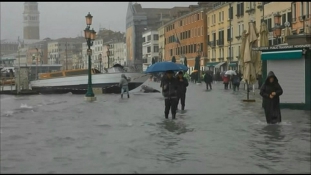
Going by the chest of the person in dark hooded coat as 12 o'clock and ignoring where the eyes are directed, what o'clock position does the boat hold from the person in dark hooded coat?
The boat is roughly at 5 o'clock from the person in dark hooded coat.

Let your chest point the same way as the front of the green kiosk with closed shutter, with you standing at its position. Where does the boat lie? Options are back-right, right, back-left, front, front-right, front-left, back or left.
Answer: right

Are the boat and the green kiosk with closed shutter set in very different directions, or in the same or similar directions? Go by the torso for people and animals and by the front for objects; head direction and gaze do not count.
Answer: very different directions

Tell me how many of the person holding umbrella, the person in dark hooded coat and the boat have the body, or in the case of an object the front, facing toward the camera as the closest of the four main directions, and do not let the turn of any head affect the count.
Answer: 2

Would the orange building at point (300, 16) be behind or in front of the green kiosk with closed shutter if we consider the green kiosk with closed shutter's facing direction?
behind

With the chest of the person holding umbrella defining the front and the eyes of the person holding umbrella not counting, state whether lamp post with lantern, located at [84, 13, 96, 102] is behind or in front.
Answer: behind

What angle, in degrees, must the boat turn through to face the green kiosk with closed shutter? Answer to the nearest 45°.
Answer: approximately 90° to its right

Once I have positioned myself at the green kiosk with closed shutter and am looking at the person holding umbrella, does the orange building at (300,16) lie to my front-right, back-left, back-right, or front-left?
back-right

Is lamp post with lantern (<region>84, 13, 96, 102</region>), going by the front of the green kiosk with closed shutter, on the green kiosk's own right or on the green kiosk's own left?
on the green kiosk's own right

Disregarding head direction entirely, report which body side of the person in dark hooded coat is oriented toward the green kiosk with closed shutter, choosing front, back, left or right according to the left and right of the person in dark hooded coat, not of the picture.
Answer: back

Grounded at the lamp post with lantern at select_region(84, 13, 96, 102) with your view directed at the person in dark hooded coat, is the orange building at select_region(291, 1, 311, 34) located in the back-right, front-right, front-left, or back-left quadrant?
front-left

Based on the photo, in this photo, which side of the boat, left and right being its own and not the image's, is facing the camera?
right

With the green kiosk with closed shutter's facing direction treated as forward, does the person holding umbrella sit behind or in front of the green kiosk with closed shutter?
in front
